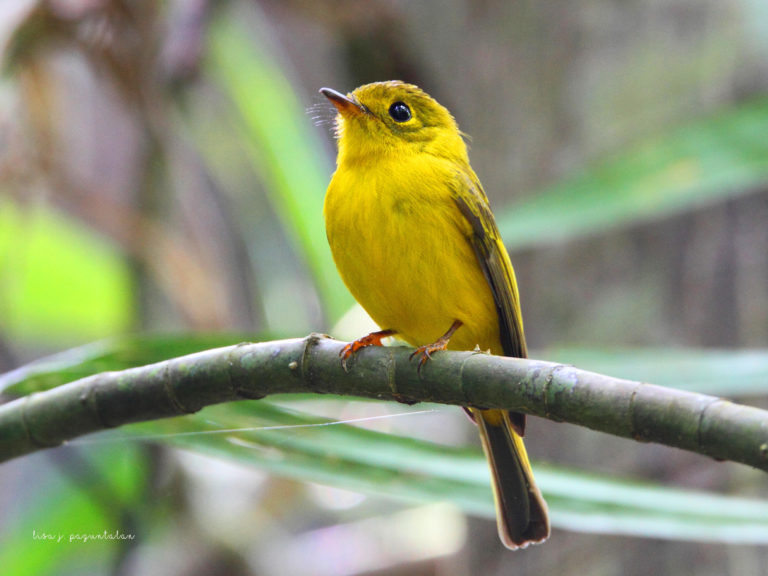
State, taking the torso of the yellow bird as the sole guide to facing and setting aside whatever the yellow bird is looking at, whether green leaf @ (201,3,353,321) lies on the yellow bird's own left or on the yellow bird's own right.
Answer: on the yellow bird's own right

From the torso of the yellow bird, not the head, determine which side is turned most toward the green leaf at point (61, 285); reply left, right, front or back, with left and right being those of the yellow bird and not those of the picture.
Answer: right

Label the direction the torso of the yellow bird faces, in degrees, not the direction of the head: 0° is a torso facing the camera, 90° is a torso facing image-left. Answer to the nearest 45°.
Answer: approximately 45°
